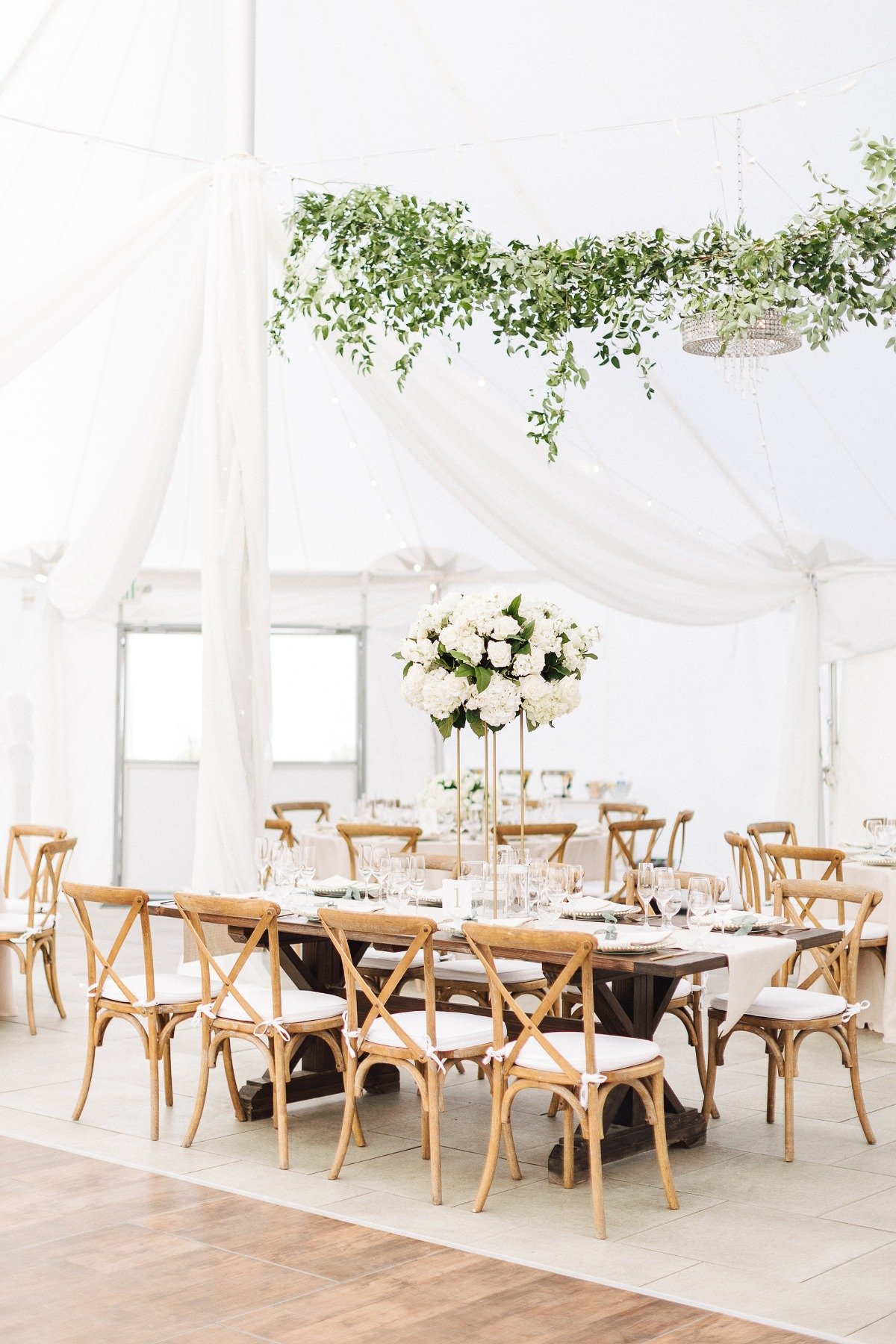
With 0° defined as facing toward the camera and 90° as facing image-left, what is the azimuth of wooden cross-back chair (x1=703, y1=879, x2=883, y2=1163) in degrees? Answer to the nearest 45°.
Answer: approximately 45°

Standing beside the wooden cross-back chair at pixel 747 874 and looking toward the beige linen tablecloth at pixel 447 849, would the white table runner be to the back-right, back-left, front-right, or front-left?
back-left

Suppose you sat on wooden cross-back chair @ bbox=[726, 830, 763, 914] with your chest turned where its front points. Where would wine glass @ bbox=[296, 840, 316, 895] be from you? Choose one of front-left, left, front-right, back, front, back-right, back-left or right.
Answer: back-right

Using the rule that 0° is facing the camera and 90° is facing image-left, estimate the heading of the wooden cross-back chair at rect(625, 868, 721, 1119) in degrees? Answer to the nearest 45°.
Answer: approximately 45°

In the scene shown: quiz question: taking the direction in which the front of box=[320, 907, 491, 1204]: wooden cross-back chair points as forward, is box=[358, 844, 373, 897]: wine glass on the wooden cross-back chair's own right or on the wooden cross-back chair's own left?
on the wooden cross-back chair's own left

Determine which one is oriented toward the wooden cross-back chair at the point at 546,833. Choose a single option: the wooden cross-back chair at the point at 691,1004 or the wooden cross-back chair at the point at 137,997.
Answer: the wooden cross-back chair at the point at 137,997

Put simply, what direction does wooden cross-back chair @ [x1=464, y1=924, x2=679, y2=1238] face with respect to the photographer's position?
facing away from the viewer and to the right of the viewer

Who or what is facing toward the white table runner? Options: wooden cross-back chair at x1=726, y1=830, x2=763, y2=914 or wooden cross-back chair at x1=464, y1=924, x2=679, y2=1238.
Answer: wooden cross-back chair at x1=464, y1=924, x2=679, y2=1238

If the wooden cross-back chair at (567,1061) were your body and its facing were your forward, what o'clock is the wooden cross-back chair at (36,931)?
the wooden cross-back chair at (36,931) is roughly at 9 o'clock from the wooden cross-back chair at (567,1061).

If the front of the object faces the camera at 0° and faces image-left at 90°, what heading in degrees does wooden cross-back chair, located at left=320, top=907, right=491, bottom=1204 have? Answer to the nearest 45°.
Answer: approximately 225°

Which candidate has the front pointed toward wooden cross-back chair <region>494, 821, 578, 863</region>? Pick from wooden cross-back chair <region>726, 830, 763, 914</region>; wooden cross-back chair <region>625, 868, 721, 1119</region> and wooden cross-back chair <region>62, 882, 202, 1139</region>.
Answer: wooden cross-back chair <region>62, 882, 202, 1139</region>
